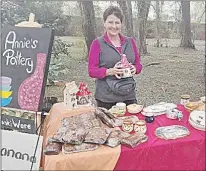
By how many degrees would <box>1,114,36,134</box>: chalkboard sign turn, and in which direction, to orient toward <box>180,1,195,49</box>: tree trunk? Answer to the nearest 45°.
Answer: approximately 90° to its left

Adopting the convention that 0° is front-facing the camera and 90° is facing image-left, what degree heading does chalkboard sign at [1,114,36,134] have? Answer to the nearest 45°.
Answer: approximately 0°

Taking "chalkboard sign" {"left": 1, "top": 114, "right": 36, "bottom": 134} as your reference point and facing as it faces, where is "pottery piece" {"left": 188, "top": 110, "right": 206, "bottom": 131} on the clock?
The pottery piece is roughly at 10 o'clock from the chalkboard sign.

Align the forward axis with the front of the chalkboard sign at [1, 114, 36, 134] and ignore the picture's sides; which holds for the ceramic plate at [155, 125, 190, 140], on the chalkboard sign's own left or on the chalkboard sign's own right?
on the chalkboard sign's own left

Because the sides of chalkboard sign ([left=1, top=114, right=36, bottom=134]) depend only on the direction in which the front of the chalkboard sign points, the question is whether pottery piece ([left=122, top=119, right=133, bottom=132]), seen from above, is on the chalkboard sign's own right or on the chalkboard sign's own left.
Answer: on the chalkboard sign's own left

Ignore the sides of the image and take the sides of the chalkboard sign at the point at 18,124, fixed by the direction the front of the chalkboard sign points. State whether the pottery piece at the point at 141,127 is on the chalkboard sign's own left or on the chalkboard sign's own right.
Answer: on the chalkboard sign's own left

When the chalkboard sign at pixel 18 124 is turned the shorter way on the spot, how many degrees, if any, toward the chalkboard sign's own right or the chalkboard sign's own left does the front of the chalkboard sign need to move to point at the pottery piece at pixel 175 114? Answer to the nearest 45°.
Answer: approximately 90° to the chalkboard sign's own left

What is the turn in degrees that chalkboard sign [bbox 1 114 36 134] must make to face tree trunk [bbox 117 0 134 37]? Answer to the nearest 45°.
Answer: approximately 135° to its left
